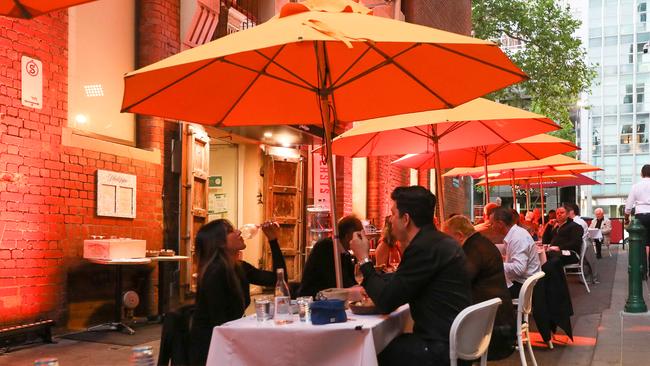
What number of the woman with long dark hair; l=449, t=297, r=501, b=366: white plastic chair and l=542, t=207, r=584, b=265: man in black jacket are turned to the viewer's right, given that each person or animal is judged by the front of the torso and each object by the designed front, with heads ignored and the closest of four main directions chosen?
1

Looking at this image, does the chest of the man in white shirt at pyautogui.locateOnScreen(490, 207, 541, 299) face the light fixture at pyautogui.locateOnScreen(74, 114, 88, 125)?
yes

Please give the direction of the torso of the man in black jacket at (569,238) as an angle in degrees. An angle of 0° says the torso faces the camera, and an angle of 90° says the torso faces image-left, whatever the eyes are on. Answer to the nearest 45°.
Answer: approximately 45°

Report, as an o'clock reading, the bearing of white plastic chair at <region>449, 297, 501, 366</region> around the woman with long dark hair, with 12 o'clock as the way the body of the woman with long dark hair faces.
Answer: The white plastic chair is roughly at 1 o'clock from the woman with long dark hair.

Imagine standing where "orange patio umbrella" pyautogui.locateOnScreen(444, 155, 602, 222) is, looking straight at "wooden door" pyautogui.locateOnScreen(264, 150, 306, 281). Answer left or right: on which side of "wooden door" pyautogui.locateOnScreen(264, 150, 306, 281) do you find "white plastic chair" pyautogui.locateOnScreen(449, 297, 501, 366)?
left

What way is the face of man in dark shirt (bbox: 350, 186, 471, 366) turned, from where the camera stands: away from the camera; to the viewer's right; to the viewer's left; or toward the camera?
to the viewer's left

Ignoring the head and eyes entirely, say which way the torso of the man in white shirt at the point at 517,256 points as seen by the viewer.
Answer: to the viewer's left

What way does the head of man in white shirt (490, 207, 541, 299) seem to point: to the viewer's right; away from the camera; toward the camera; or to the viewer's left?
to the viewer's left

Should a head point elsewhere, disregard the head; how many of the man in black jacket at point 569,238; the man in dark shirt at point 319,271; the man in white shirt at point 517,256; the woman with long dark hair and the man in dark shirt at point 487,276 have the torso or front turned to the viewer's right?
2

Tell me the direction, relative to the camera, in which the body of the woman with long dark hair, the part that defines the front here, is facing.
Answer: to the viewer's right

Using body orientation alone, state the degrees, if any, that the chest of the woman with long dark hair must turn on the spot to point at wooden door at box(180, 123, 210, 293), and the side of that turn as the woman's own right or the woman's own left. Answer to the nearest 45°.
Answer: approximately 90° to the woman's own left
